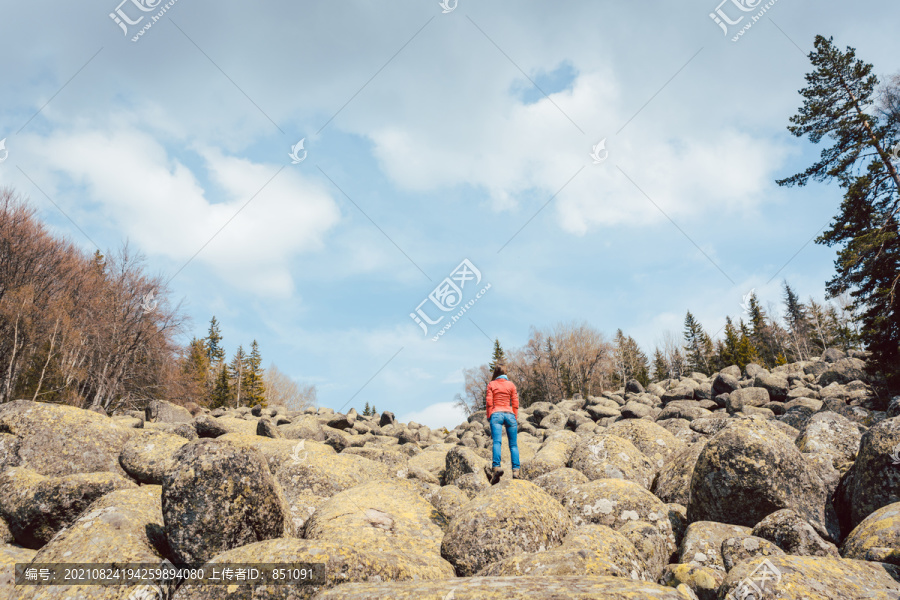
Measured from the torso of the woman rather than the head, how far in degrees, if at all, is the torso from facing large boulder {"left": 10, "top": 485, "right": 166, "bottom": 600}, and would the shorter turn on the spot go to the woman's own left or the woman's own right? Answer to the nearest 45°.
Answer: approximately 135° to the woman's own left

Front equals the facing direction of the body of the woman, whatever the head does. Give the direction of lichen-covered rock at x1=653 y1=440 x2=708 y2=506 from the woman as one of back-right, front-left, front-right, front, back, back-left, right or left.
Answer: right

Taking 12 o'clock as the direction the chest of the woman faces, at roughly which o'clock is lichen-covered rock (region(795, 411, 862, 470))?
The lichen-covered rock is roughly at 3 o'clock from the woman.

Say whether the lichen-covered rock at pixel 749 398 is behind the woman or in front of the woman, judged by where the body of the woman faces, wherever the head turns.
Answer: in front

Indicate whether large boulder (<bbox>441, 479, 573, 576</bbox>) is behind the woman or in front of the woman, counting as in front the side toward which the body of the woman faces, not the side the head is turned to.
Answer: behind

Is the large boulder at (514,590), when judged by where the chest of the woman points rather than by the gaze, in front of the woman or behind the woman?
behind

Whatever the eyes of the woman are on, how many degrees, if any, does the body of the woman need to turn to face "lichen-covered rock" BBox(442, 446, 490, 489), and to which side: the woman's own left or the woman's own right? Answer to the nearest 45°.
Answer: approximately 45° to the woman's own left

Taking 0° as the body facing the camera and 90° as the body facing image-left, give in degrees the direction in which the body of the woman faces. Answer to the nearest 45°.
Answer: approximately 180°

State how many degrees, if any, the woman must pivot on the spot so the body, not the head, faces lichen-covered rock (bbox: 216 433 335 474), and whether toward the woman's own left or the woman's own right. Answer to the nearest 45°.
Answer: approximately 90° to the woman's own left

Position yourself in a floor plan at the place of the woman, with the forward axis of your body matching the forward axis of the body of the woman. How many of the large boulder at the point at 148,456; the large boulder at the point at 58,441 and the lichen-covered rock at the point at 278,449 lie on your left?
3

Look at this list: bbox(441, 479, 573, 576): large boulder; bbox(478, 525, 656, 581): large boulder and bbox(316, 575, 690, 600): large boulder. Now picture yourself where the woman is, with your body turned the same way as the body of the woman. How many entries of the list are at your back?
3

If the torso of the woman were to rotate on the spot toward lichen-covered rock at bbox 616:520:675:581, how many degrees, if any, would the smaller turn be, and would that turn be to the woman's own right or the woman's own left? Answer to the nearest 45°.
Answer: approximately 135° to the woman's own right

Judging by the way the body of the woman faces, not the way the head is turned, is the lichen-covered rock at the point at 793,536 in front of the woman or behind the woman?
behind

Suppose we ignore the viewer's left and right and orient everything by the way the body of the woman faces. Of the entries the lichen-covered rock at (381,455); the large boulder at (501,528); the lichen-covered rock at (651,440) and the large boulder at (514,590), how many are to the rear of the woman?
2
